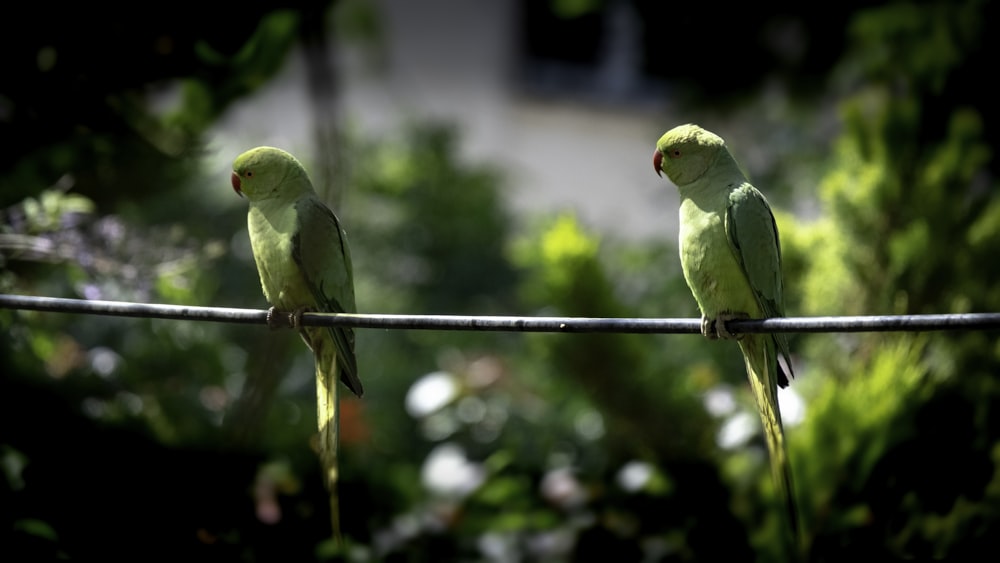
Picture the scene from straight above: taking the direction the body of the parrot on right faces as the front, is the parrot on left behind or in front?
in front

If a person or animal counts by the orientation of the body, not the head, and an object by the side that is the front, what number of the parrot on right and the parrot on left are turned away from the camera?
0

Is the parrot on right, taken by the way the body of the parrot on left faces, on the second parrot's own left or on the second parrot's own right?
on the second parrot's own left

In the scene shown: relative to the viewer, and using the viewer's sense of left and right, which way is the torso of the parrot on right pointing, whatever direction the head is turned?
facing the viewer and to the left of the viewer

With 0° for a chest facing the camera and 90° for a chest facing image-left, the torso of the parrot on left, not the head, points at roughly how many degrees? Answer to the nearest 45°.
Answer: approximately 45°
